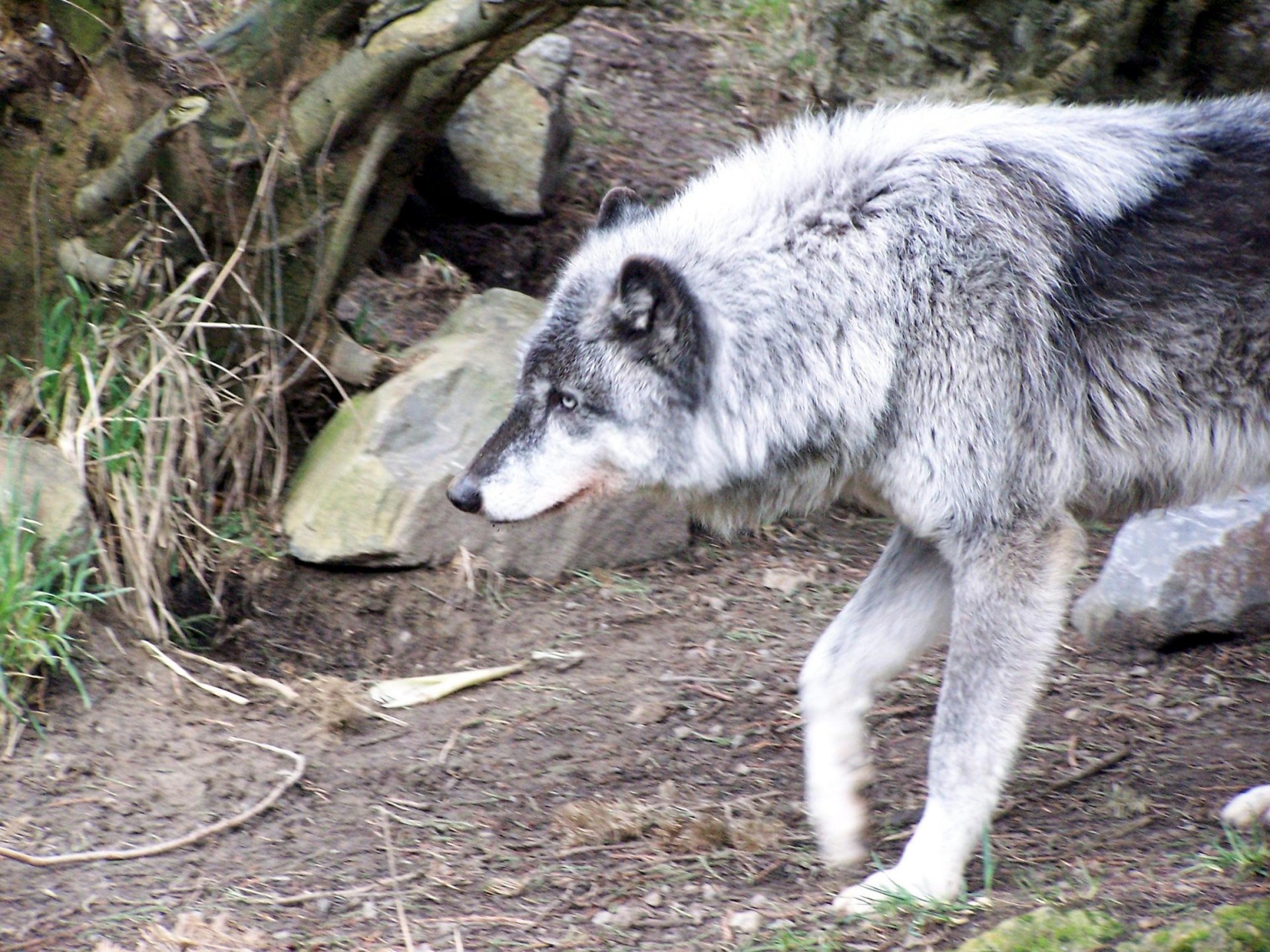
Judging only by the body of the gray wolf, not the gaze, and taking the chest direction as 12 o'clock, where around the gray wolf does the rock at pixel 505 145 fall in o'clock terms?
The rock is roughly at 2 o'clock from the gray wolf.

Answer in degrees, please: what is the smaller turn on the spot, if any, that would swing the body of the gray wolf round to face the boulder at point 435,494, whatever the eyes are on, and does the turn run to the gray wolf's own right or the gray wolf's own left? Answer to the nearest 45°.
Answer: approximately 45° to the gray wolf's own right

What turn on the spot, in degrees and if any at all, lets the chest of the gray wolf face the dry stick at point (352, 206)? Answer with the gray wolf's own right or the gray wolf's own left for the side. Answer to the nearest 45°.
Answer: approximately 45° to the gray wolf's own right

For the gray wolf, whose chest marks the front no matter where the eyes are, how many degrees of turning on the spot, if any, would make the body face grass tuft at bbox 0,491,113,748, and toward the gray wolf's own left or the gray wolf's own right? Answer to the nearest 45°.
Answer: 0° — it already faces it

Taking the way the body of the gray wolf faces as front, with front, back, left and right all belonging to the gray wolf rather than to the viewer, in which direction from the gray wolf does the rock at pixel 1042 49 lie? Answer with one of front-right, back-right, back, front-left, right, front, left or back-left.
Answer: right

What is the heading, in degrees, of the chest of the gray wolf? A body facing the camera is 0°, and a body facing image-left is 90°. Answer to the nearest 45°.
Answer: approximately 90°

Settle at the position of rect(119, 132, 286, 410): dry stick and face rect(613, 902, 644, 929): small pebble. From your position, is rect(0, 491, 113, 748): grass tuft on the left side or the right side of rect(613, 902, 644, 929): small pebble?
right

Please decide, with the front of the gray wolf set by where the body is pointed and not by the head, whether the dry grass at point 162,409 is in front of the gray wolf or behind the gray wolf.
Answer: in front

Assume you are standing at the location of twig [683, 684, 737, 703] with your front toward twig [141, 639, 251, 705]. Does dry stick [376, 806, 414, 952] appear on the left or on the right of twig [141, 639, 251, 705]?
left
